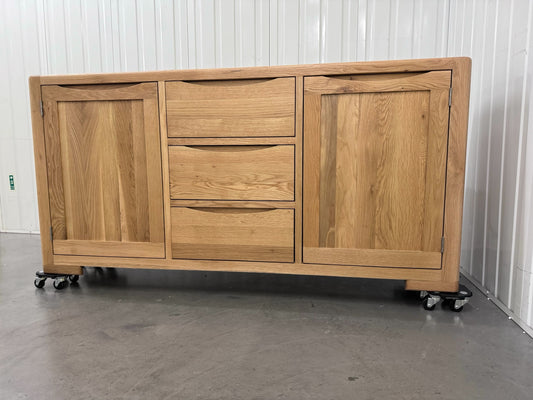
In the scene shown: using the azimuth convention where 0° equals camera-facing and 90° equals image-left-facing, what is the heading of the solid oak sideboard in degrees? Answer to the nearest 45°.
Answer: approximately 0°
